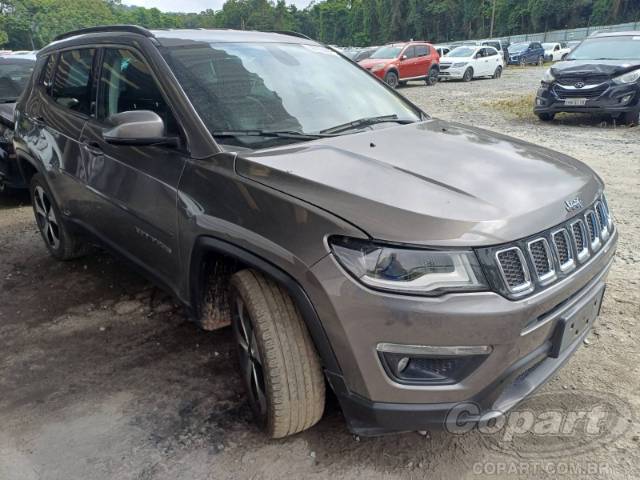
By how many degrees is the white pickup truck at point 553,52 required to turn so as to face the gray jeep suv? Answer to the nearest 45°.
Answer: approximately 45° to its left

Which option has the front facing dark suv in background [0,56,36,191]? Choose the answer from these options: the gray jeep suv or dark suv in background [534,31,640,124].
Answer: dark suv in background [534,31,640,124]

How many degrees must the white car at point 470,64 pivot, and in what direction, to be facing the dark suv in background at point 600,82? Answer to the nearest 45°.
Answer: approximately 45° to its left

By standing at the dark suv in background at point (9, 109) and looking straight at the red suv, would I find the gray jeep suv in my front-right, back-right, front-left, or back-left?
back-right

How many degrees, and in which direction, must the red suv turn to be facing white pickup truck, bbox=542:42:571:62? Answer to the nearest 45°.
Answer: approximately 180°

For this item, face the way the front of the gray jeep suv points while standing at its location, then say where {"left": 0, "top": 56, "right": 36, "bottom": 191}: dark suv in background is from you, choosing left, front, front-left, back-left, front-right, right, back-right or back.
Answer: back

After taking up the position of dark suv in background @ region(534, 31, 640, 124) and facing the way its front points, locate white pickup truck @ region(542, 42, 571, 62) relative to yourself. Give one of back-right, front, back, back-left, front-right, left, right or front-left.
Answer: back-right

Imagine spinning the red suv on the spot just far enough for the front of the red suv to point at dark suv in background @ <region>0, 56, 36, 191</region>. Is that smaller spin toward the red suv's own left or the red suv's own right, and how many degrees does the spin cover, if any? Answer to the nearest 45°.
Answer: approximately 45° to the red suv's own left
